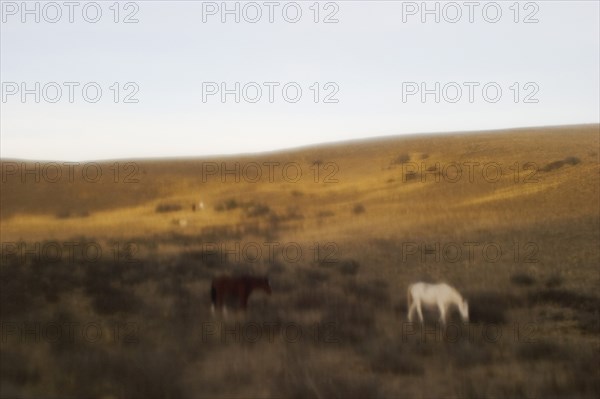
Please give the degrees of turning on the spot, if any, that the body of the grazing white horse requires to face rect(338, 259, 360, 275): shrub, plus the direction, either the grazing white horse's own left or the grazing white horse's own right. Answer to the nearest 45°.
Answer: approximately 90° to the grazing white horse's own left

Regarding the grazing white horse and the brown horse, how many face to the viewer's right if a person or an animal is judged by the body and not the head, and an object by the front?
2

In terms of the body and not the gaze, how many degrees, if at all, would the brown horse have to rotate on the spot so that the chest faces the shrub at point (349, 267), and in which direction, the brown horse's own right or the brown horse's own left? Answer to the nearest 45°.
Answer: approximately 45° to the brown horse's own left

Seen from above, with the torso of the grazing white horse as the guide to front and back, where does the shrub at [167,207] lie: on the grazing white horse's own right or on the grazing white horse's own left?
on the grazing white horse's own left

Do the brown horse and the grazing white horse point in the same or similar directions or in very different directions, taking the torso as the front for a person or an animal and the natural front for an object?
same or similar directions

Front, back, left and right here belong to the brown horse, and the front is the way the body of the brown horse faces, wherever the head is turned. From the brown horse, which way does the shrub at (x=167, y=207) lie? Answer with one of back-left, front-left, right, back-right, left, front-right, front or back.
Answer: left

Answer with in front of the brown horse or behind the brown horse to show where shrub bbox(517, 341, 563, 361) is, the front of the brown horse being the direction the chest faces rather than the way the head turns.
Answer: in front

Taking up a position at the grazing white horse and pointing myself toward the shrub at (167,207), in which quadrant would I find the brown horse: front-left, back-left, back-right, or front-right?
front-left

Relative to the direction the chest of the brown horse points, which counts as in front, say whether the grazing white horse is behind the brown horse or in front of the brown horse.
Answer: in front

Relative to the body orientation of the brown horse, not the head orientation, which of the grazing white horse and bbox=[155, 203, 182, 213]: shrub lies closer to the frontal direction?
the grazing white horse

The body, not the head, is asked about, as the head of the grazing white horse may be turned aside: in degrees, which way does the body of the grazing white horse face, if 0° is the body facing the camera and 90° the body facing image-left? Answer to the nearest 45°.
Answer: approximately 270°

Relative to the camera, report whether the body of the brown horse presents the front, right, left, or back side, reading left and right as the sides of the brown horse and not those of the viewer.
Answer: right

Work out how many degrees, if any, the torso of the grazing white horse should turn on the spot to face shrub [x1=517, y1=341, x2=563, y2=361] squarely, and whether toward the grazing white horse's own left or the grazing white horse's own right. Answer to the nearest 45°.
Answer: approximately 45° to the grazing white horse's own right
